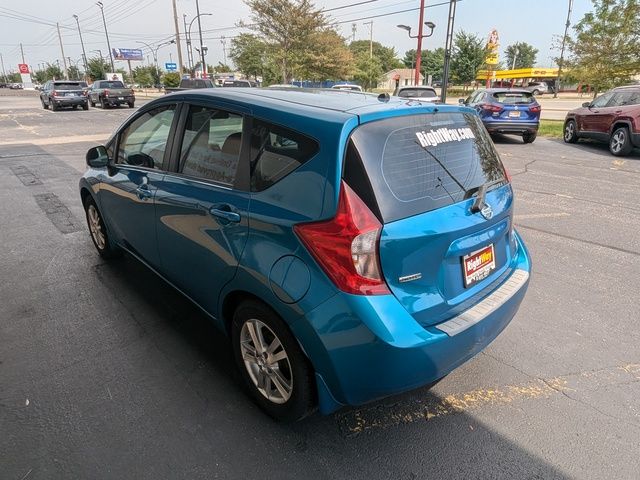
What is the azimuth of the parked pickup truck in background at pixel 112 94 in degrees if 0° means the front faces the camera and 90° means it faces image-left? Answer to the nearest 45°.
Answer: approximately 135°

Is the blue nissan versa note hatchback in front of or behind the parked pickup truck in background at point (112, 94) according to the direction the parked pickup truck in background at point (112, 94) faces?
behind

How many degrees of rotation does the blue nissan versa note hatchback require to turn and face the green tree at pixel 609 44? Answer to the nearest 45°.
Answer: approximately 90° to its right

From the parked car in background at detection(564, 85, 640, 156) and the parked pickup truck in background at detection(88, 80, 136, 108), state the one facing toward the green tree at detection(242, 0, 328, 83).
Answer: the parked car in background at detection(564, 85, 640, 156)

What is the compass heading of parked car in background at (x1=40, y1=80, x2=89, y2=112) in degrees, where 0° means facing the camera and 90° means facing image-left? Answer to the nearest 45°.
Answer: approximately 135°

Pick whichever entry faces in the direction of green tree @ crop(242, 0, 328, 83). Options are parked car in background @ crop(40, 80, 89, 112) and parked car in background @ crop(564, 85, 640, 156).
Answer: parked car in background @ crop(564, 85, 640, 156)

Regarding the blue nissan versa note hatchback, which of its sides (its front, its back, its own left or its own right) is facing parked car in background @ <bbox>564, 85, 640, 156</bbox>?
right

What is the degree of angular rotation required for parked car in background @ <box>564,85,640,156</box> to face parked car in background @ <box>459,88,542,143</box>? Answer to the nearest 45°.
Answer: approximately 45° to its left

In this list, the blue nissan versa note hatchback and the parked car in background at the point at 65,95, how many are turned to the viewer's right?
0

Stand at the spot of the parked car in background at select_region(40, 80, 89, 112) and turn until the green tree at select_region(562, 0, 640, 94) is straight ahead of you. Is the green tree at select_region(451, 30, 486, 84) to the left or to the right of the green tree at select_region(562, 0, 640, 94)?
left

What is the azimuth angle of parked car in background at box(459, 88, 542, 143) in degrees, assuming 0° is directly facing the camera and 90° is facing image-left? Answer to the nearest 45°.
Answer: approximately 135°
